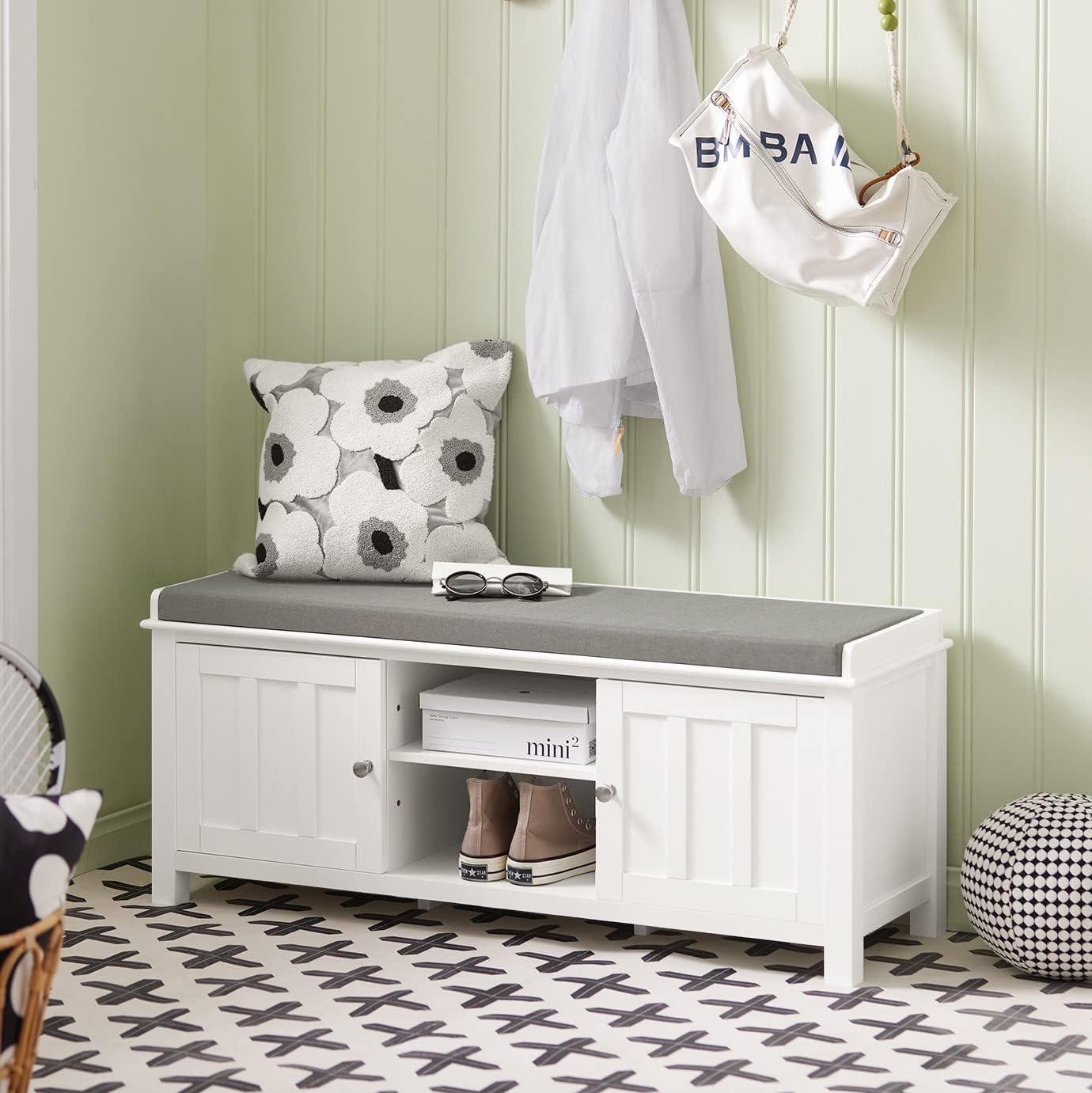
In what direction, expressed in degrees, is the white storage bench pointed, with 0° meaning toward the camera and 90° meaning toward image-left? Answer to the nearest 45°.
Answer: approximately 45°

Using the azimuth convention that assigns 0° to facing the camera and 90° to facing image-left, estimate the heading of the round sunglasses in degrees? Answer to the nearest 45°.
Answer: approximately 0°

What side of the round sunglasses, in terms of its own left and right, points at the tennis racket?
right
